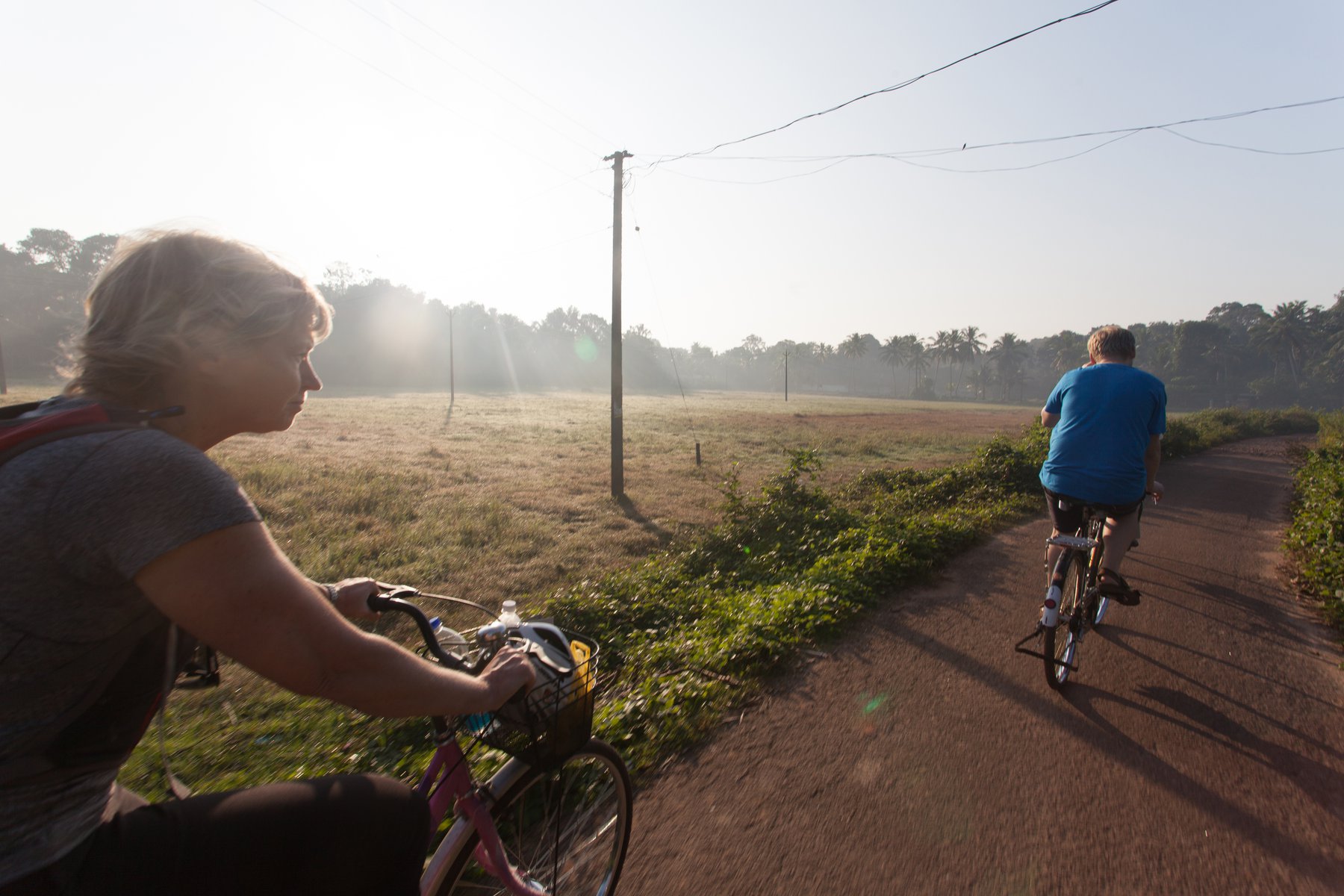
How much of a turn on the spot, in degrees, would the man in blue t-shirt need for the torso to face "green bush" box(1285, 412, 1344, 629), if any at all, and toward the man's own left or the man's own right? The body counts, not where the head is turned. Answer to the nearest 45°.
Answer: approximately 45° to the man's own right

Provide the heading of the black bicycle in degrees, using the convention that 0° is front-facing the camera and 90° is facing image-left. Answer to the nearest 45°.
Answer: approximately 180°

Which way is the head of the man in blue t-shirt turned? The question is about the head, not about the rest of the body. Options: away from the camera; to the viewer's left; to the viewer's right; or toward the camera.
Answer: away from the camera

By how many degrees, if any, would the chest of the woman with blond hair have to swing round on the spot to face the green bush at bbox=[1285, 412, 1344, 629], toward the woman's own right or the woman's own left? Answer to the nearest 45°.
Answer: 0° — they already face it

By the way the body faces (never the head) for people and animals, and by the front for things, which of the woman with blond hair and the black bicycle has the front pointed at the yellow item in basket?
the woman with blond hair

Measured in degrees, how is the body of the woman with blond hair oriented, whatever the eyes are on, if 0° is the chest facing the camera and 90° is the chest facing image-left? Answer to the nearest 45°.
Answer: approximately 270°

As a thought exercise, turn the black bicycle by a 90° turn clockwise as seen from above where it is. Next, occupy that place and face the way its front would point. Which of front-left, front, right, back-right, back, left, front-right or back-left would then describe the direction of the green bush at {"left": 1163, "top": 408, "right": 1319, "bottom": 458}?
left

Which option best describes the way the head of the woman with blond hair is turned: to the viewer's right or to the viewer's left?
to the viewer's right

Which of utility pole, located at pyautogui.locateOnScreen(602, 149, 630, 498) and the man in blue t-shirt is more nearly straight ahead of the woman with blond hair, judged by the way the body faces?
the man in blue t-shirt

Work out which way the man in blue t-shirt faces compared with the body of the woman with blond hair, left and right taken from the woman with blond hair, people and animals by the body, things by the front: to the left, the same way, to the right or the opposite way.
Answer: the same way

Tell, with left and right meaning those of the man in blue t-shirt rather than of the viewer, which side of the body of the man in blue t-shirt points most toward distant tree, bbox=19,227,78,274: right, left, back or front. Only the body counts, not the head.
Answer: left

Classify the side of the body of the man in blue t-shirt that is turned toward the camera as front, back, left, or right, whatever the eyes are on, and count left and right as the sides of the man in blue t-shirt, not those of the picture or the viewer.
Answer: back

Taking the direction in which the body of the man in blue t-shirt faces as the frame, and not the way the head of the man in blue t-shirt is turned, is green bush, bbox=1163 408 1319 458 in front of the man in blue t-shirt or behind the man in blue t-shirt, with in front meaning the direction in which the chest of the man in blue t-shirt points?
in front

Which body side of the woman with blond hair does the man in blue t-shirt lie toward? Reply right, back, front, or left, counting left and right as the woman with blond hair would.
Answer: front

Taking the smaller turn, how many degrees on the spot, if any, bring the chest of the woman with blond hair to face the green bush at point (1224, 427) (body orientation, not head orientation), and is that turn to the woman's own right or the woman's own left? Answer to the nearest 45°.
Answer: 0° — they already face it

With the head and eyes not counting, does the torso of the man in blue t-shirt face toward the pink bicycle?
no
